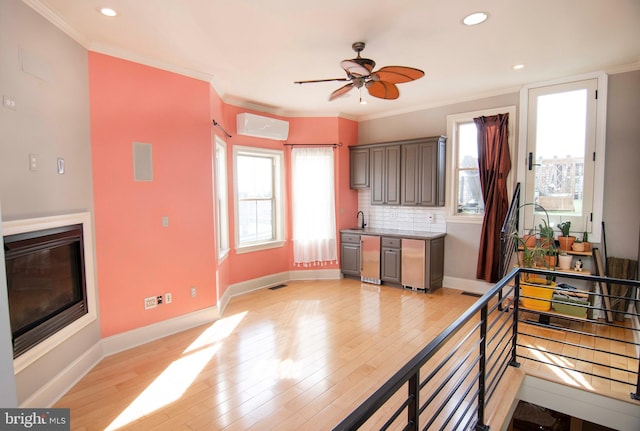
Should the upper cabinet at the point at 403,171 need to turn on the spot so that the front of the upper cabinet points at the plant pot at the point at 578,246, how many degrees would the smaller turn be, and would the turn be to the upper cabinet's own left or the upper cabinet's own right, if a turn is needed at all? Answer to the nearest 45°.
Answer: approximately 90° to the upper cabinet's own left

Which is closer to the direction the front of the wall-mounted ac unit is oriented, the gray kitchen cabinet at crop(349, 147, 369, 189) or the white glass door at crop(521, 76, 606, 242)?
the white glass door

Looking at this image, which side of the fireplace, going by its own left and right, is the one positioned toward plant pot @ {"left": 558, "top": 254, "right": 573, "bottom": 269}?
front

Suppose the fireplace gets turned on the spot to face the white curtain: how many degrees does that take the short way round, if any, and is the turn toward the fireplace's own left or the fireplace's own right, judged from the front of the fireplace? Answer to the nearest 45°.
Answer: approximately 45° to the fireplace's own left

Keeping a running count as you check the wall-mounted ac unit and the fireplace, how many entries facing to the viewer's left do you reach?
0

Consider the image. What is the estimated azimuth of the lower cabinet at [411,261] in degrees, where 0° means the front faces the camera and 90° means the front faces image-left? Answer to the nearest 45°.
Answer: approximately 45°

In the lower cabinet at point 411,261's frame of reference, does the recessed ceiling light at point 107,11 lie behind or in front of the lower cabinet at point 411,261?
in front

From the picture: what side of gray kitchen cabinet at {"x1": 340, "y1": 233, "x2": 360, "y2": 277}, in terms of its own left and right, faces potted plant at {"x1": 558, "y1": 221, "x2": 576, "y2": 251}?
left

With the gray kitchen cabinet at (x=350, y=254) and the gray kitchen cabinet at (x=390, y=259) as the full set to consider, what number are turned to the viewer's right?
0

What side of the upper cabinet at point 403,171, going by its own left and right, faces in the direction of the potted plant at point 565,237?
left
